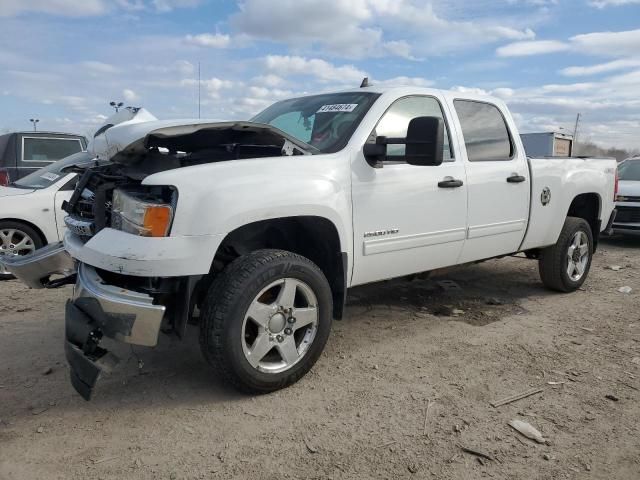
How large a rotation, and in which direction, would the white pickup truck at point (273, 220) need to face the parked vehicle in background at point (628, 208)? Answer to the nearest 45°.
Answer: approximately 180°

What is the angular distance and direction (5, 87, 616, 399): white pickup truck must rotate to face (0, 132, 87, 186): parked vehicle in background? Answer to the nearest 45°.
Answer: approximately 90° to its right

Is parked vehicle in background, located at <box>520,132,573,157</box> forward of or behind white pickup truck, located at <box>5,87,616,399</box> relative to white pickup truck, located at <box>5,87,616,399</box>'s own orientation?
behind

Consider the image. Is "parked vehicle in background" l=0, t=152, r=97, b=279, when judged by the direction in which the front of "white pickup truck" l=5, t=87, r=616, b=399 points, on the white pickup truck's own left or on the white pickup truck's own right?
on the white pickup truck's own right

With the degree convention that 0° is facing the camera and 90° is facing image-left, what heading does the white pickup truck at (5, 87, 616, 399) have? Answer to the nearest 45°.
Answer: approximately 45°

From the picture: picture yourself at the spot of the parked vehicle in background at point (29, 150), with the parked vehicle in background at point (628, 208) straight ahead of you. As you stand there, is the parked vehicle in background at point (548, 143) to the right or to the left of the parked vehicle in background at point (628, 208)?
left
